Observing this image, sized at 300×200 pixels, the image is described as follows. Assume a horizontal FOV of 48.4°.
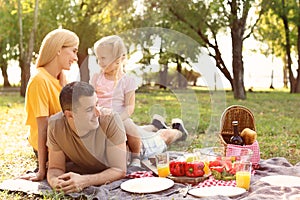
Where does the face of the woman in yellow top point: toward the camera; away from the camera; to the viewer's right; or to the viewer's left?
to the viewer's right

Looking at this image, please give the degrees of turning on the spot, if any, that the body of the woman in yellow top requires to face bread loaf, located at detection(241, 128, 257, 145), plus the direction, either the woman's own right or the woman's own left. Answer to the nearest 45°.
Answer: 0° — they already face it

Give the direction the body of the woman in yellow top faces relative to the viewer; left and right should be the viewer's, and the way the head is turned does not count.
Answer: facing to the right of the viewer

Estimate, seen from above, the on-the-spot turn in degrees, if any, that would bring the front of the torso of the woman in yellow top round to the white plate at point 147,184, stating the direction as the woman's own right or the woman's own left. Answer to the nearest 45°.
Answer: approximately 45° to the woman's own right
